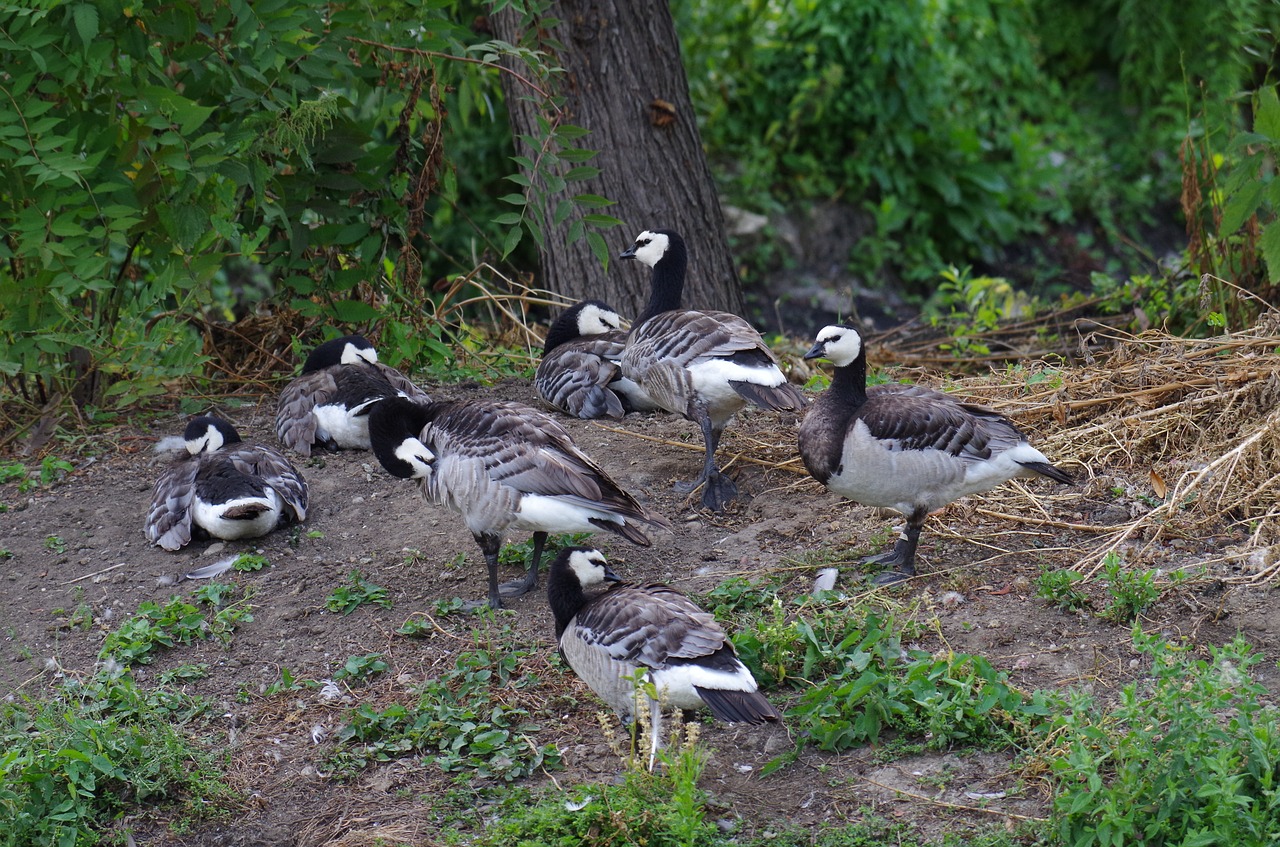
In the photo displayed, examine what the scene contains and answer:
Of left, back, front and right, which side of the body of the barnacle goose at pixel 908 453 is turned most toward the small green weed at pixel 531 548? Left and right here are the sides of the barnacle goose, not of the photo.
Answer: front

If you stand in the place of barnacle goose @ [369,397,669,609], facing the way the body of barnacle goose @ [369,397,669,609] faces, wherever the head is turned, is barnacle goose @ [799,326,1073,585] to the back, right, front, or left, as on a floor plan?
back

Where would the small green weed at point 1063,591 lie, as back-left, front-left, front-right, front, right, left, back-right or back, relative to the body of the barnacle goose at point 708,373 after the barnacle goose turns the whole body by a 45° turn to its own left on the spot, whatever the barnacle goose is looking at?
back-left

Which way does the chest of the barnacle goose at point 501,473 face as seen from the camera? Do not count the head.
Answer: to the viewer's left

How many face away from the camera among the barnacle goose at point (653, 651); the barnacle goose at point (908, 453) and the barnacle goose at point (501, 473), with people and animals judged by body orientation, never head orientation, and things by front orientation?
0

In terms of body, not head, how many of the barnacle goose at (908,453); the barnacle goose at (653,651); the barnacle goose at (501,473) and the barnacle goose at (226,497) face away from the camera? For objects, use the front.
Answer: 1

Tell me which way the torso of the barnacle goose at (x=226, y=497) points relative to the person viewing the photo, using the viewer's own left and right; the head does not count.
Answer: facing away from the viewer

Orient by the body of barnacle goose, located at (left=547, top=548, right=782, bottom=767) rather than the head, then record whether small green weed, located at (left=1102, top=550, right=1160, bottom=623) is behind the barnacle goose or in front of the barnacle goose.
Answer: behind

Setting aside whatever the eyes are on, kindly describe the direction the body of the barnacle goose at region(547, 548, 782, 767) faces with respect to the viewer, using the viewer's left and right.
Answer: facing to the left of the viewer

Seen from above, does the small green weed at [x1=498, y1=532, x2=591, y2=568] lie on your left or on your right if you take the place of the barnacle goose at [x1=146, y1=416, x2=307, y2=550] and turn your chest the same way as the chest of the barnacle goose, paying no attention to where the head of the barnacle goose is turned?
on your right

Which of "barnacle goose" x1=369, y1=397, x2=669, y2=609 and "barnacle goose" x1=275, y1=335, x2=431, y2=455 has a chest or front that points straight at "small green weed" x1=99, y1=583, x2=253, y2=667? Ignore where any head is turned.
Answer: "barnacle goose" x1=369, y1=397, x2=669, y2=609

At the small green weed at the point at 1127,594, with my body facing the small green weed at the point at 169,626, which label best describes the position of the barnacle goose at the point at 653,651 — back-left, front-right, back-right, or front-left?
front-left
